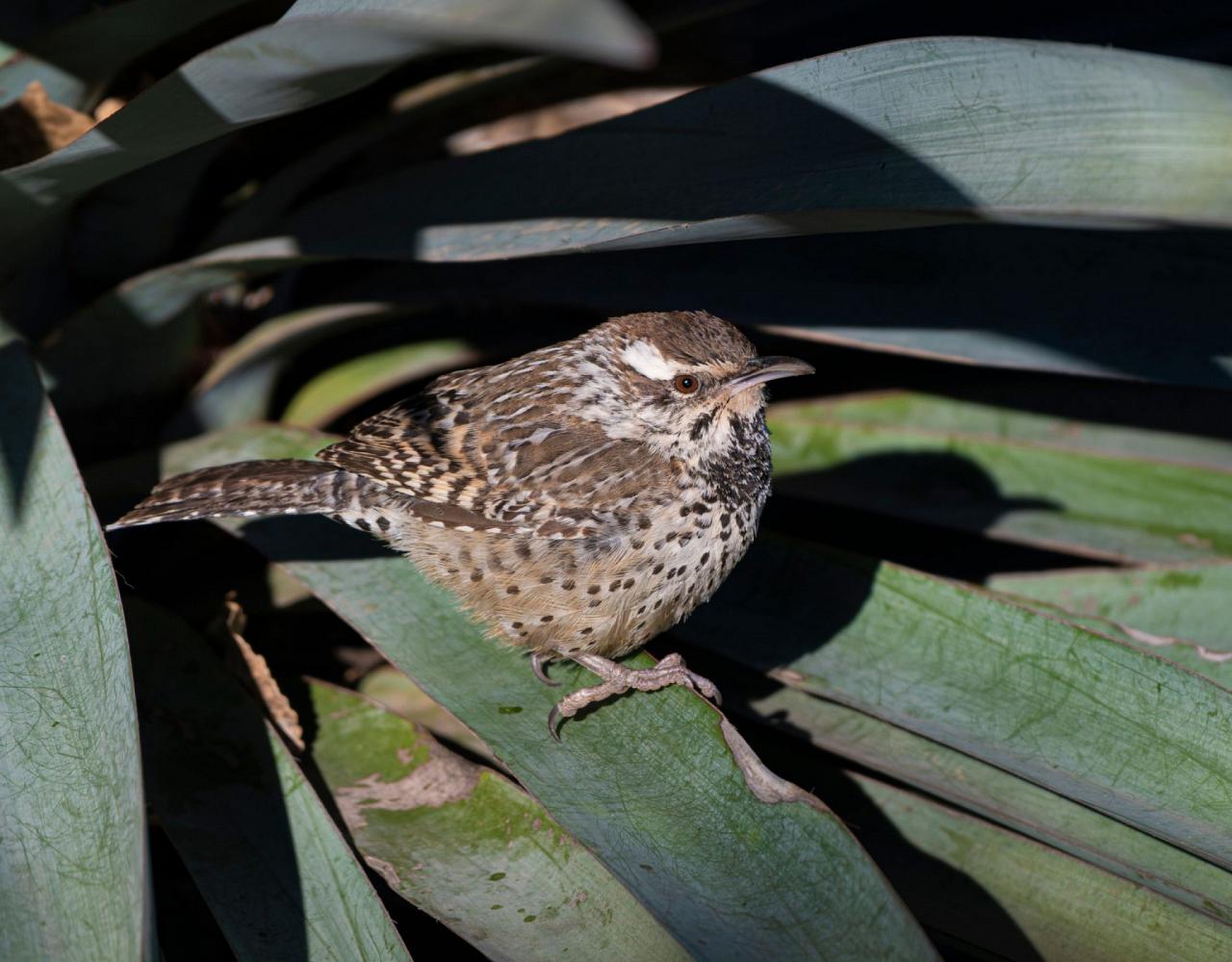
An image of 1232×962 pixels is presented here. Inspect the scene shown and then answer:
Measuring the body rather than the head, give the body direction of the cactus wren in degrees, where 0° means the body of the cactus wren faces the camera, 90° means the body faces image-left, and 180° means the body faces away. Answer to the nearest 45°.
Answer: approximately 270°
